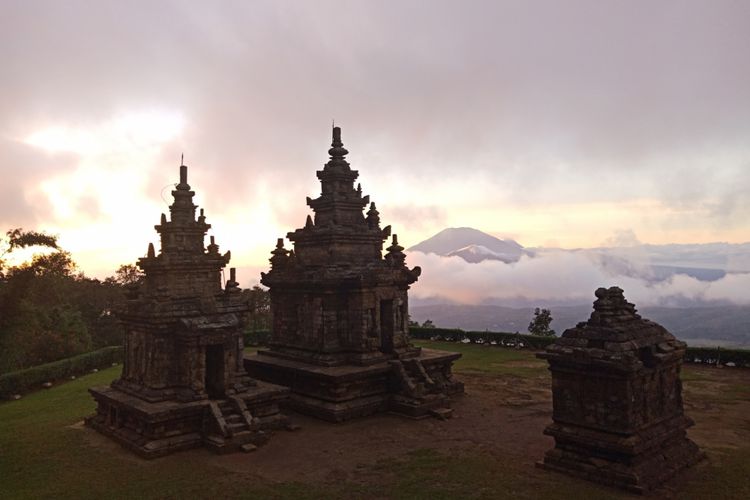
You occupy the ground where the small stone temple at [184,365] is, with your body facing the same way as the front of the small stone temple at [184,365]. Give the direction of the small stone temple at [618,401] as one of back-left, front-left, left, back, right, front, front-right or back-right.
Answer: front

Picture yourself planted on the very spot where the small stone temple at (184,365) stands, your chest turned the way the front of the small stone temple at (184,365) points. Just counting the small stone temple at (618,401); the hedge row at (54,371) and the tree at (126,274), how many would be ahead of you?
1

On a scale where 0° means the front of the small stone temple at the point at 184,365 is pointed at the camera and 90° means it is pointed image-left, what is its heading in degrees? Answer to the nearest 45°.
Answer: approximately 315°

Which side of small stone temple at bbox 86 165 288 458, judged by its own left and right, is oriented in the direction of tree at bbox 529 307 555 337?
left

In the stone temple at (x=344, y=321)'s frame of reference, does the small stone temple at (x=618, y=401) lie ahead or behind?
ahead

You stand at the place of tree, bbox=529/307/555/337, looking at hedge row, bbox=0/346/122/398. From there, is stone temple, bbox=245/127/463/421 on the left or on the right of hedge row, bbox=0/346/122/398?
left

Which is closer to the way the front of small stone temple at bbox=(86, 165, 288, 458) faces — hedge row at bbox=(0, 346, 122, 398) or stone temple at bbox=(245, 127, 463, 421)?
the stone temple

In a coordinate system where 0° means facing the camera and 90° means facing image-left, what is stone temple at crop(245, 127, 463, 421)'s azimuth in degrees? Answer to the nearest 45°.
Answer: approximately 315°

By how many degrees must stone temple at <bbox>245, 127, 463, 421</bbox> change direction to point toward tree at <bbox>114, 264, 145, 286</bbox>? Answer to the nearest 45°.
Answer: approximately 180°

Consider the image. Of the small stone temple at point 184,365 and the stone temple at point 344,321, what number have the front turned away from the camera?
0

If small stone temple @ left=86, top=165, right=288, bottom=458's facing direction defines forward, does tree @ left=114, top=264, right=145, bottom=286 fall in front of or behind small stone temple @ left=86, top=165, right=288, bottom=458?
behind

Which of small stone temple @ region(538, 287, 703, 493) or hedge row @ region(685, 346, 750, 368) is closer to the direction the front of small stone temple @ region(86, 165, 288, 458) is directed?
the small stone temple
